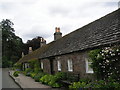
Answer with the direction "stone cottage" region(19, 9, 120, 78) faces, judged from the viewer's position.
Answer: facing the viewer and to the left of the viewer
